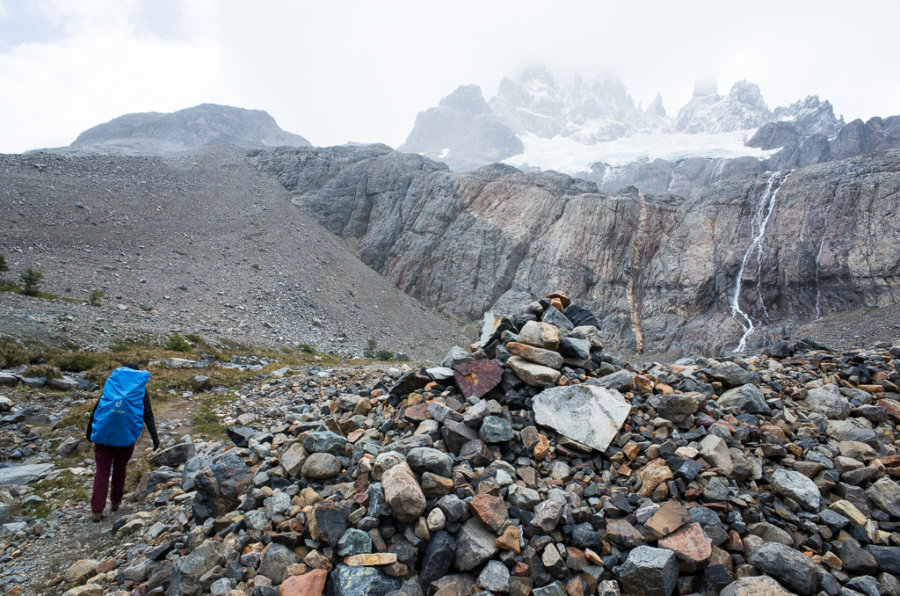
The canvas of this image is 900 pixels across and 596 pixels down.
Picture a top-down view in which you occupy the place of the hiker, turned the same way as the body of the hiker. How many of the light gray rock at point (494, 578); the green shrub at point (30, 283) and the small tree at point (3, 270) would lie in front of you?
2

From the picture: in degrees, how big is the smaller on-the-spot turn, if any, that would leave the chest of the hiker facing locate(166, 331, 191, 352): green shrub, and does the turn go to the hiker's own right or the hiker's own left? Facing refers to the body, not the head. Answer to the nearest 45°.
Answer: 0° — they already face it

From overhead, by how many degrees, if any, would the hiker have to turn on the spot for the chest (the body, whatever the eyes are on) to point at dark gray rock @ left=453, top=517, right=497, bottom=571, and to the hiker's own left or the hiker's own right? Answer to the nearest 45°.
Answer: approximately 135° to the hiker's own right

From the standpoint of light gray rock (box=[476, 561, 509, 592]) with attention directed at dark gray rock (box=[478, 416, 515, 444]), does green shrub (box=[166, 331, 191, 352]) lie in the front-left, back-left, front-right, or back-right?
front-left

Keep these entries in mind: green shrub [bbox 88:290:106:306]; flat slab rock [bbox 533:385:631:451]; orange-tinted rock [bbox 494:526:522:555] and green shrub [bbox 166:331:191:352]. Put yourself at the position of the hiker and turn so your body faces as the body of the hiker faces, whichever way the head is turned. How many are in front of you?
2

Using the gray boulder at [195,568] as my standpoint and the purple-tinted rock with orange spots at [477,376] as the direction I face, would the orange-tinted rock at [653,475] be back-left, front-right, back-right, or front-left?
front-right

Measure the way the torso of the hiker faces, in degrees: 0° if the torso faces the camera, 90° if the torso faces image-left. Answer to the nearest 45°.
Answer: approximately 180°

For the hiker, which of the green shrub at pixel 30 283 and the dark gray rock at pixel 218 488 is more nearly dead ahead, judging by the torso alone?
the green shrub

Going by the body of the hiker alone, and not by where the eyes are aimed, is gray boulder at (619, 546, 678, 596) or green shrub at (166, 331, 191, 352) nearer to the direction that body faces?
the green shrub

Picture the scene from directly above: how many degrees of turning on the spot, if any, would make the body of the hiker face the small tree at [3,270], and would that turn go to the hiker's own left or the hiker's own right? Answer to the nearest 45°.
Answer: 0° — they already face it

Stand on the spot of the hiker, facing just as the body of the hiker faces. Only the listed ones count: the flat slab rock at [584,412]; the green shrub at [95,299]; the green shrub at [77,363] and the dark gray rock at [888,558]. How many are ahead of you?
2

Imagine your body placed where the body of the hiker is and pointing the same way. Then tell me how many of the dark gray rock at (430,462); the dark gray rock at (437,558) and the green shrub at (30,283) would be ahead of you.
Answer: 1

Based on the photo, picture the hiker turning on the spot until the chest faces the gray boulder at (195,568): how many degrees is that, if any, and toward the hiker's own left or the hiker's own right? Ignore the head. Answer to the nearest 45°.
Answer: approximately 180°

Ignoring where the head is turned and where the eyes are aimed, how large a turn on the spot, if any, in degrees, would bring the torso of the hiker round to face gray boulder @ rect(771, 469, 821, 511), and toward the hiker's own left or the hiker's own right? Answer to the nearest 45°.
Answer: approximately 135° to the hiker's own right

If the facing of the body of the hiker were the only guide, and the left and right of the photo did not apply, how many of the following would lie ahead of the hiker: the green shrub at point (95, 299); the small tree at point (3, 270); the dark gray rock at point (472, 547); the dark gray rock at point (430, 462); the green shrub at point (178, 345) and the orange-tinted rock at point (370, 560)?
3

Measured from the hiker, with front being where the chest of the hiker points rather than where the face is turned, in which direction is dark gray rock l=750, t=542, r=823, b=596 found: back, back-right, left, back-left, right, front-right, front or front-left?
back-right

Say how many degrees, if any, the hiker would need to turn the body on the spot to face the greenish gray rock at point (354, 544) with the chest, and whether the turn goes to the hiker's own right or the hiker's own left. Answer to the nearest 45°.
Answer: approximately 135° to the hiker's own right
